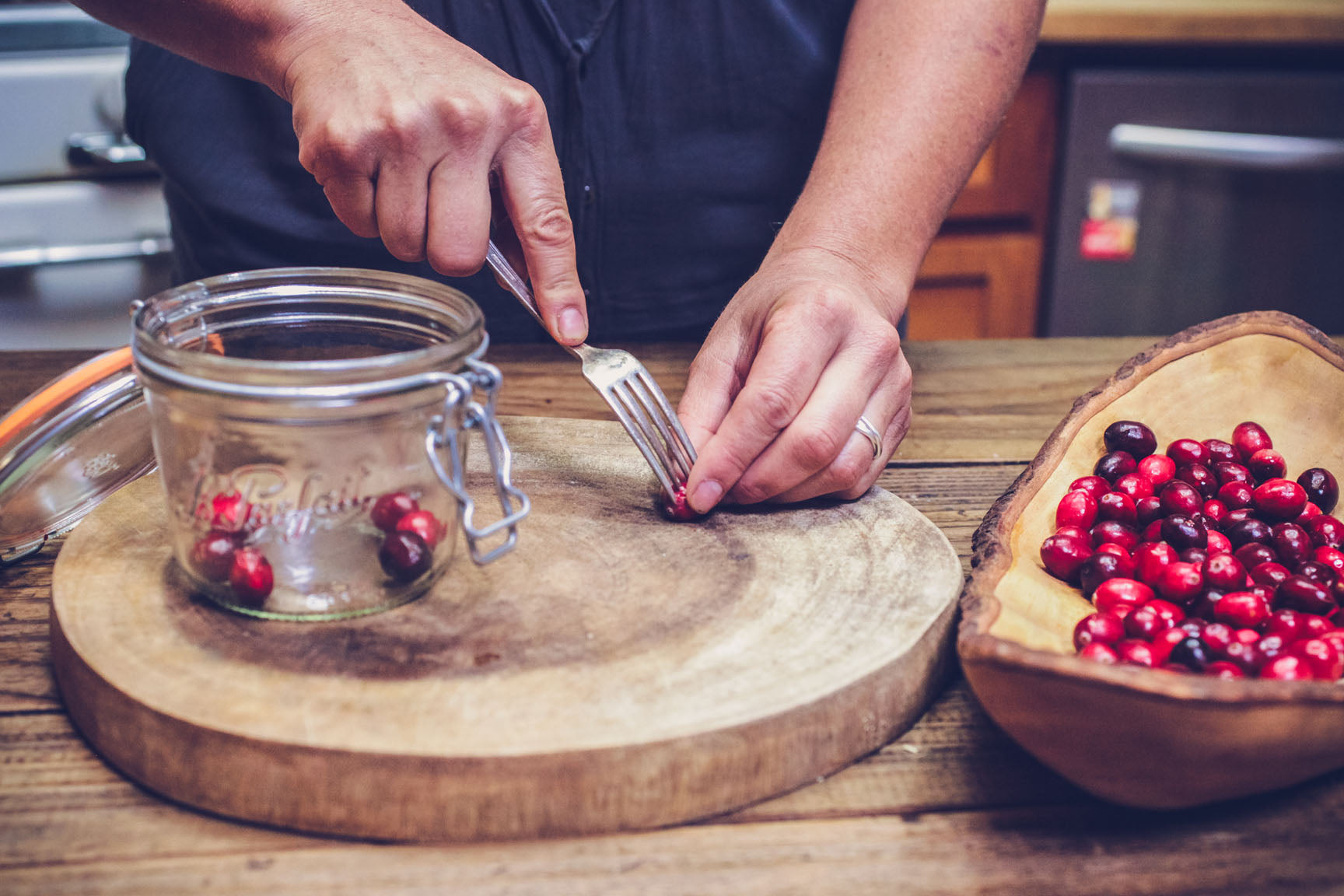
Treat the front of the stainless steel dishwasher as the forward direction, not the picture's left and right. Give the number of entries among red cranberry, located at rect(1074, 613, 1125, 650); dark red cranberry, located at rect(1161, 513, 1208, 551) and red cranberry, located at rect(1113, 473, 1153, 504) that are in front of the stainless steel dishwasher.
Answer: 3

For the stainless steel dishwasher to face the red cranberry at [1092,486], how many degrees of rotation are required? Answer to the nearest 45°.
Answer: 0° — it already faces it

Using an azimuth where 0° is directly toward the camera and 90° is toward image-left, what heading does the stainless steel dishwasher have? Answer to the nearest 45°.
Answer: approximately 0°

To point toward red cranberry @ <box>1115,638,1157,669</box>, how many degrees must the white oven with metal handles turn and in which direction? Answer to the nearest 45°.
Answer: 0° — it already faces it

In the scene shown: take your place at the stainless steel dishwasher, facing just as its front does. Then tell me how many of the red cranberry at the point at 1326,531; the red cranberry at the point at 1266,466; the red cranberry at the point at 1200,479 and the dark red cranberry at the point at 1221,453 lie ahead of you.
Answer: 4

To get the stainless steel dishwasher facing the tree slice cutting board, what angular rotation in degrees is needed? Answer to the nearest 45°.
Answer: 0° — it already faces it

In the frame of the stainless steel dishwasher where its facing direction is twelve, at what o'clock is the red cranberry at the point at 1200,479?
The red cranberry is roughly at 12 o'clock from the stainless steel dishwasher.

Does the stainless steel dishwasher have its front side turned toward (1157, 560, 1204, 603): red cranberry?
yes
